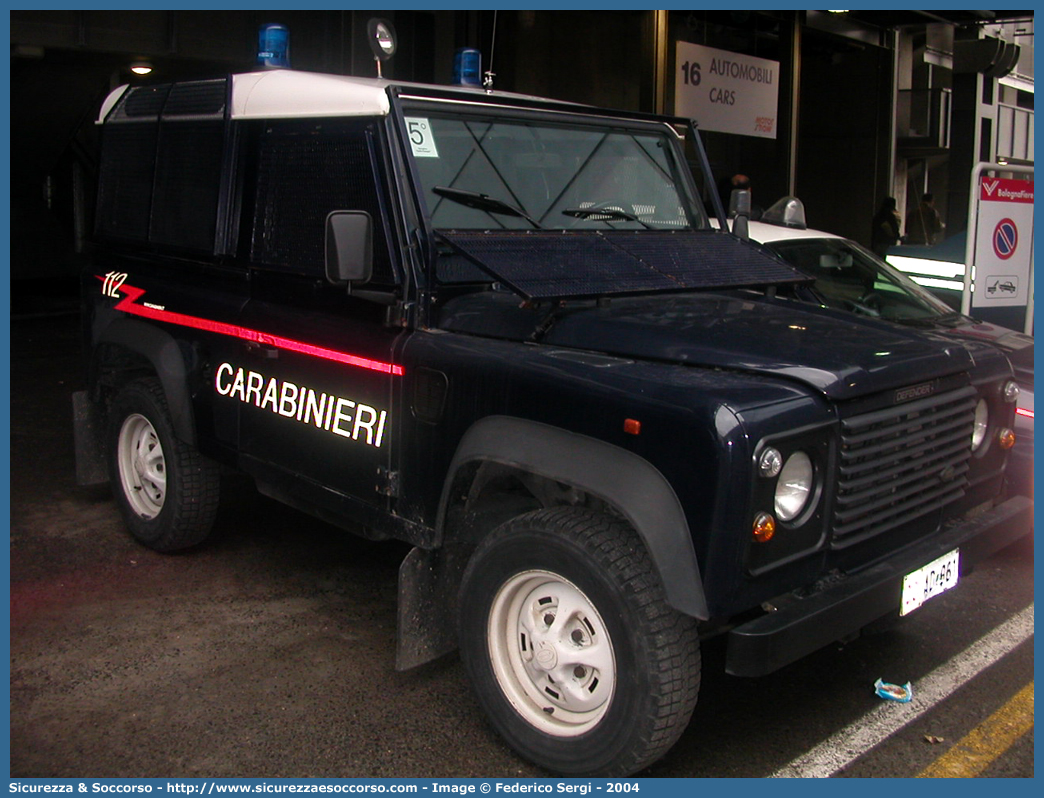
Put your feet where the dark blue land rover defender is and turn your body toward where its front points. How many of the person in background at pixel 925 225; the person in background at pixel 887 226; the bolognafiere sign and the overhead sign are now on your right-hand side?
0

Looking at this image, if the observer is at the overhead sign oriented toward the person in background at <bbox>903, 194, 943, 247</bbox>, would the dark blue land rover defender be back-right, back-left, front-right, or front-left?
back-right

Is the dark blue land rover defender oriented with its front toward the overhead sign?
no

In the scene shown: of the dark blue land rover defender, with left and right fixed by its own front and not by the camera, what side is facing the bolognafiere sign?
left

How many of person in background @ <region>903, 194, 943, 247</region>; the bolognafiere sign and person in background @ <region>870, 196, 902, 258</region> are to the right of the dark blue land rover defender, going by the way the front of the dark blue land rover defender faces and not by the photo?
0

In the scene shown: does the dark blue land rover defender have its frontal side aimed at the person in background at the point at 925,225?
no

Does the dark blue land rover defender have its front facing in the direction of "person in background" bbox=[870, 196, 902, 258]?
no
